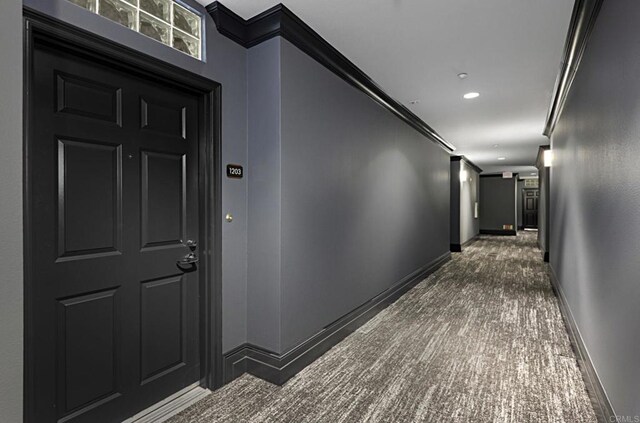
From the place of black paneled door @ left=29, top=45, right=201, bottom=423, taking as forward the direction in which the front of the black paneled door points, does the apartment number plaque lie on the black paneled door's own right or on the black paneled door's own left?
on the black paneled door's own left

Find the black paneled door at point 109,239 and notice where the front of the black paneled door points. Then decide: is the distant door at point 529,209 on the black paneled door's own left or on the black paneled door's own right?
on the black paneled door's own left

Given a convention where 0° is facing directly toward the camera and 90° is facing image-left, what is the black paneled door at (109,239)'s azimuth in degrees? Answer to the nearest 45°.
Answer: approximately 315°
